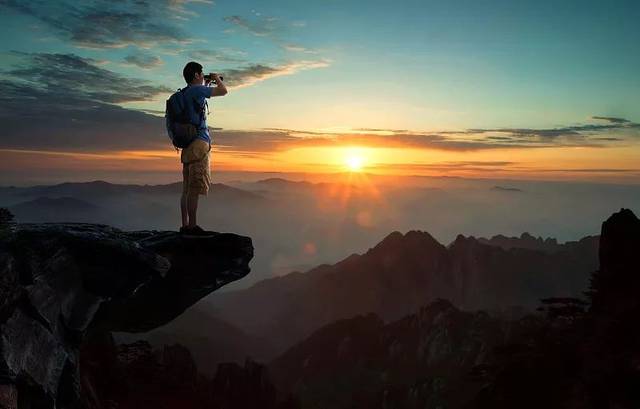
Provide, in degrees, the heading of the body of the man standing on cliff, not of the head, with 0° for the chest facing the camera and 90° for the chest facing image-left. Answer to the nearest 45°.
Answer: approximately 270°
